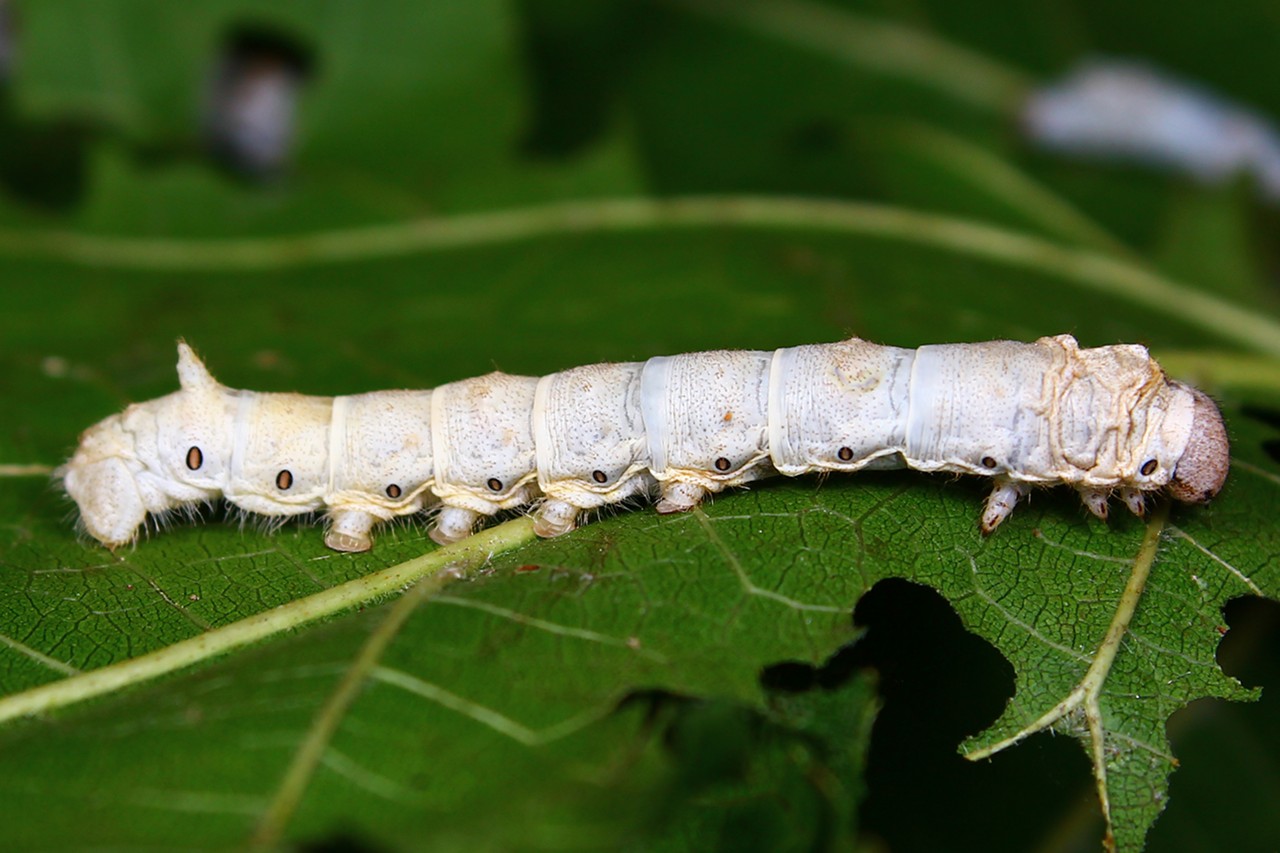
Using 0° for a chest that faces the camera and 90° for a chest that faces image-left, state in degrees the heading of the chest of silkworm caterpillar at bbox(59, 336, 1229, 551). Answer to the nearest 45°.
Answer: approximately 270°
